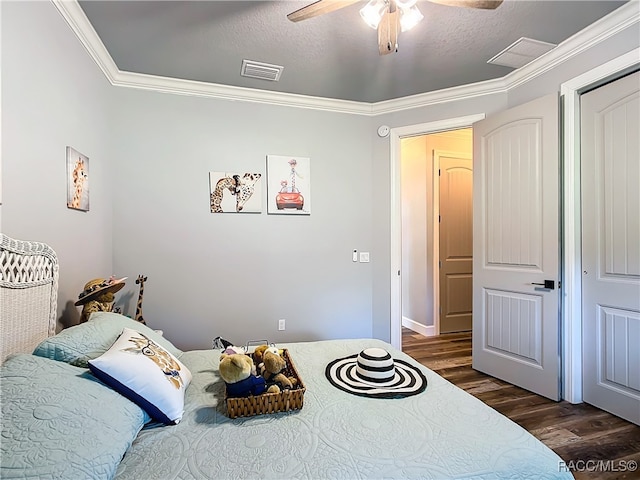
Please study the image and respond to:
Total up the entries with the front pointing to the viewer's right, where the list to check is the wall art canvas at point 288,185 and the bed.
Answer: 1

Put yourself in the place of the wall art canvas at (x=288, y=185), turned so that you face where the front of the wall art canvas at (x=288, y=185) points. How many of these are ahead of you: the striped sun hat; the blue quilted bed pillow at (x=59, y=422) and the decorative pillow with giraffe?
3

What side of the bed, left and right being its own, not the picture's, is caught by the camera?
right

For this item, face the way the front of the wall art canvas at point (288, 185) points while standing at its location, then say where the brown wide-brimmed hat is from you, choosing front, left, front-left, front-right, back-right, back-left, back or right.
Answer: front-right

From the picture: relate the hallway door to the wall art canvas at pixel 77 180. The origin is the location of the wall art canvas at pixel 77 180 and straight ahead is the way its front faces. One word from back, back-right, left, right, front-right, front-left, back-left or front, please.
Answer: front-left

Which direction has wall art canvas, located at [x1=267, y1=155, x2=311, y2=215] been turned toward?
toward the camera

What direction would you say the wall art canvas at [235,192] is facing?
toward the camera

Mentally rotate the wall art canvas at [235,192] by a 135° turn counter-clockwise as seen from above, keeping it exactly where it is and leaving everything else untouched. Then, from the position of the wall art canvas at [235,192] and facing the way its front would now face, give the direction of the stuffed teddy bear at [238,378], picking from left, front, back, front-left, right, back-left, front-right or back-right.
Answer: back-right

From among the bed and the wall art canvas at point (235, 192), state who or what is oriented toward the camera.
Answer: the wall art canvas

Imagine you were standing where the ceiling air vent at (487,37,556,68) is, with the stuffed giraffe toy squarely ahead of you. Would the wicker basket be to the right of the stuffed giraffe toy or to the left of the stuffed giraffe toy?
left

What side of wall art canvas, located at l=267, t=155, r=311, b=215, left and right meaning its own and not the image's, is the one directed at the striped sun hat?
front

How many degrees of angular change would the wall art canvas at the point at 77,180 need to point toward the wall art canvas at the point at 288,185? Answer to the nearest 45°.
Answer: approximately 45° to its left

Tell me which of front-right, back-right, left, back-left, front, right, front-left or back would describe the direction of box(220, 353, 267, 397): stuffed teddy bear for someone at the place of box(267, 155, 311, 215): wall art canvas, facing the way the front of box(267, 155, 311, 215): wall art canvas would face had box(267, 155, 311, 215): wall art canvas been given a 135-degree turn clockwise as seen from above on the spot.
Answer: back-left

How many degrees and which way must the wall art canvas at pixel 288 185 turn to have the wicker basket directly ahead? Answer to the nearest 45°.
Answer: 0° — it already faces it

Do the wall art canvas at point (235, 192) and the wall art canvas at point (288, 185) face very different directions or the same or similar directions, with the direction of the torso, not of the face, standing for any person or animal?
same or similar directions
